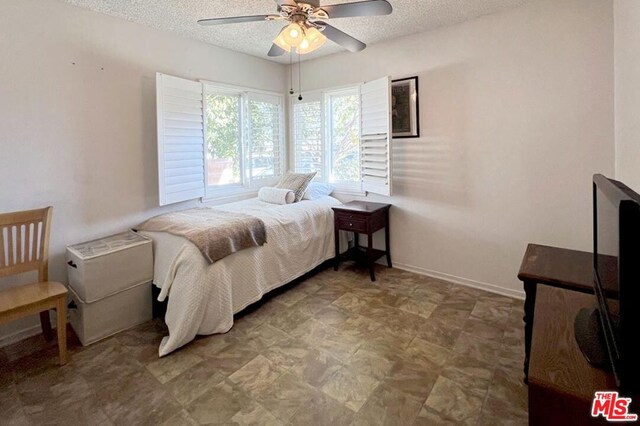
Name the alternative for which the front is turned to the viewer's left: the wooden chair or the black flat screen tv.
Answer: the black flat screen tv

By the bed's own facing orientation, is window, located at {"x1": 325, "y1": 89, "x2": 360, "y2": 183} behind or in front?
behind

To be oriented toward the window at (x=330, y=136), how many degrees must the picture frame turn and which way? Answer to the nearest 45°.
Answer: approximately 90° to its right

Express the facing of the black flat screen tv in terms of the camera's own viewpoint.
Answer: facing to the left of the viewer

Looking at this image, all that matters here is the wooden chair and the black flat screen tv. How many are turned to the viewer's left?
1

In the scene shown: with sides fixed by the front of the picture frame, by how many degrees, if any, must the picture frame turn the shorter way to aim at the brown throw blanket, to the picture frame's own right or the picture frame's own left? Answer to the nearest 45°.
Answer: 0° — it already faces it
